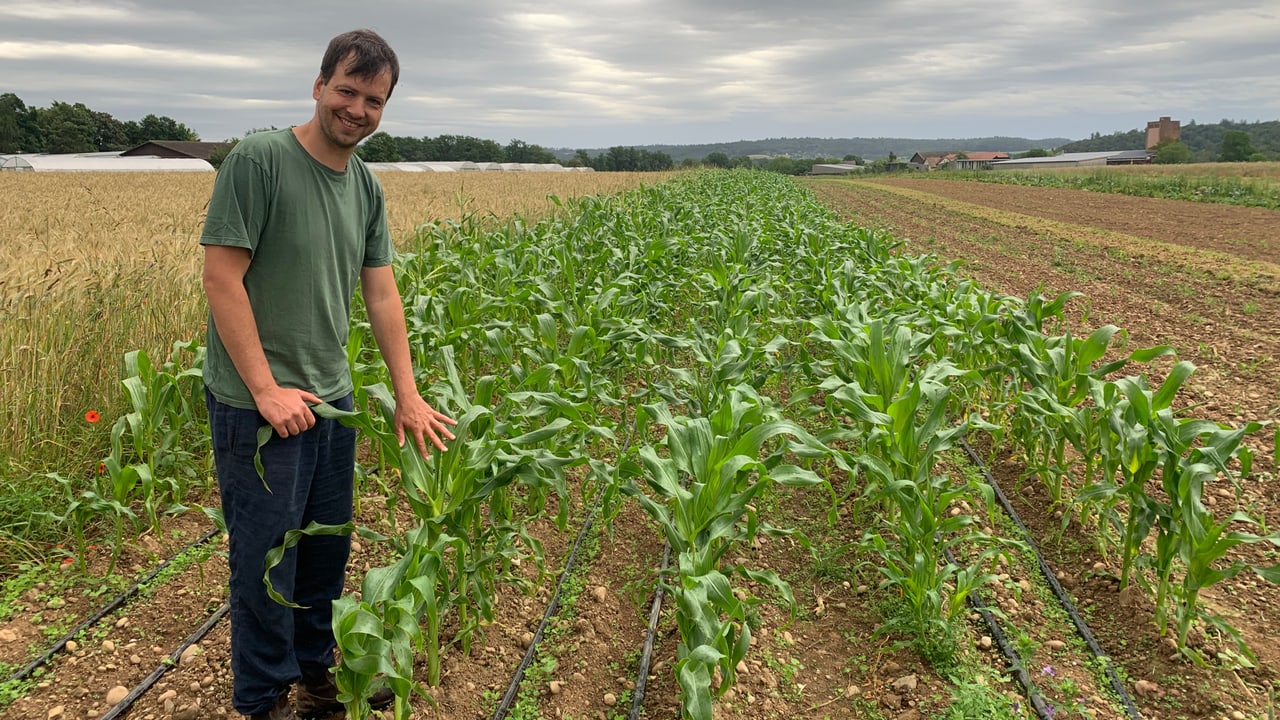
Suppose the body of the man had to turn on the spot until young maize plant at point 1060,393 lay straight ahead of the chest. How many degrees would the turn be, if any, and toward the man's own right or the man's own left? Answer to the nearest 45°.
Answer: approximately 45° to the man's own left

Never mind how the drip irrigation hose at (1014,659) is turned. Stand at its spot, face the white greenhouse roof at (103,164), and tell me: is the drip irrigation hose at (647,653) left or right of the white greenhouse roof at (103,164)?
left

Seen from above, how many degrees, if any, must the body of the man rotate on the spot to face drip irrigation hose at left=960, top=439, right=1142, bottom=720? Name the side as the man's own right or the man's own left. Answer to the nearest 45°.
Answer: approximately 45° to the man's own left

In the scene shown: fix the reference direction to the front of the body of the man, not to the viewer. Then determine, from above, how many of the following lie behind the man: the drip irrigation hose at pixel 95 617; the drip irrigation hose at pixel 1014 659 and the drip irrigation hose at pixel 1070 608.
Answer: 1

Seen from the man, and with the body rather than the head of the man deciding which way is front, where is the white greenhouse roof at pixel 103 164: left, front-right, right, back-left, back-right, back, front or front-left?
back-left

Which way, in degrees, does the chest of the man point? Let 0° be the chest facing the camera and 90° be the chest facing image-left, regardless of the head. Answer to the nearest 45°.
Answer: approximately 315°

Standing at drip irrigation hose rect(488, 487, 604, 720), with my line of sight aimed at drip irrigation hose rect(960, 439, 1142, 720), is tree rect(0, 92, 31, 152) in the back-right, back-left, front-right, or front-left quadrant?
back-left

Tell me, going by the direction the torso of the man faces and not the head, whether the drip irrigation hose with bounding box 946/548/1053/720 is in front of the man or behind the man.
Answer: in front

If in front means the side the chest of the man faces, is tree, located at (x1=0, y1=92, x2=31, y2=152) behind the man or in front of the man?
behind
